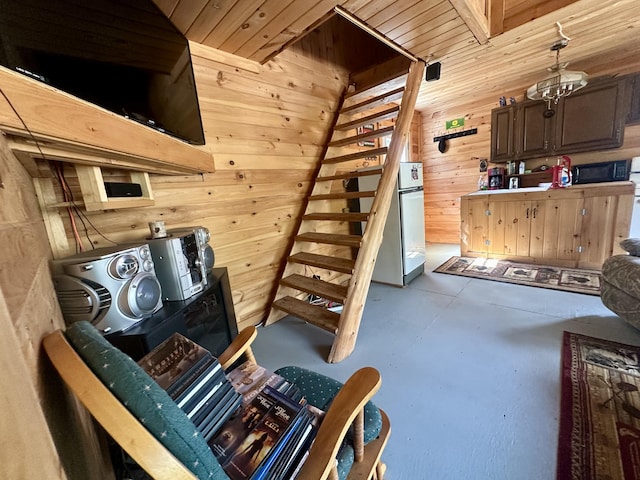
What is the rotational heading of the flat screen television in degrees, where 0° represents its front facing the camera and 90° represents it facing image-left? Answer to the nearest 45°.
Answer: approximately 315°

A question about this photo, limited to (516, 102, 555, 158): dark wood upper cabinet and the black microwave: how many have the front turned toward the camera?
2

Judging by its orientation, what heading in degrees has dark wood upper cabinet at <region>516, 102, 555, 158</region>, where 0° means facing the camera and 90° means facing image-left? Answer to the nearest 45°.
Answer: approximately 0°

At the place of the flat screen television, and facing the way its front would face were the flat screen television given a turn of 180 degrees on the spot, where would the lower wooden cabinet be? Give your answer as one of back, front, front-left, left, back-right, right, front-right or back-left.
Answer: back-right

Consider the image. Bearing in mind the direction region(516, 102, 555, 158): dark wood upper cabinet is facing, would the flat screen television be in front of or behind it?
in front

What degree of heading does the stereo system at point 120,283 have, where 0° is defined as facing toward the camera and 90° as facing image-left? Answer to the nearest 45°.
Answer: approximately 315°

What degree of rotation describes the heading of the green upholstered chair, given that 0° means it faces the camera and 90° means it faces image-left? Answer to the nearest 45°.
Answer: approximately 225°

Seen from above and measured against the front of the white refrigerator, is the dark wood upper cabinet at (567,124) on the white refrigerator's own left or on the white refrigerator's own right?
on the white refrigerator's own left

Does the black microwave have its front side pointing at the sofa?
yes
